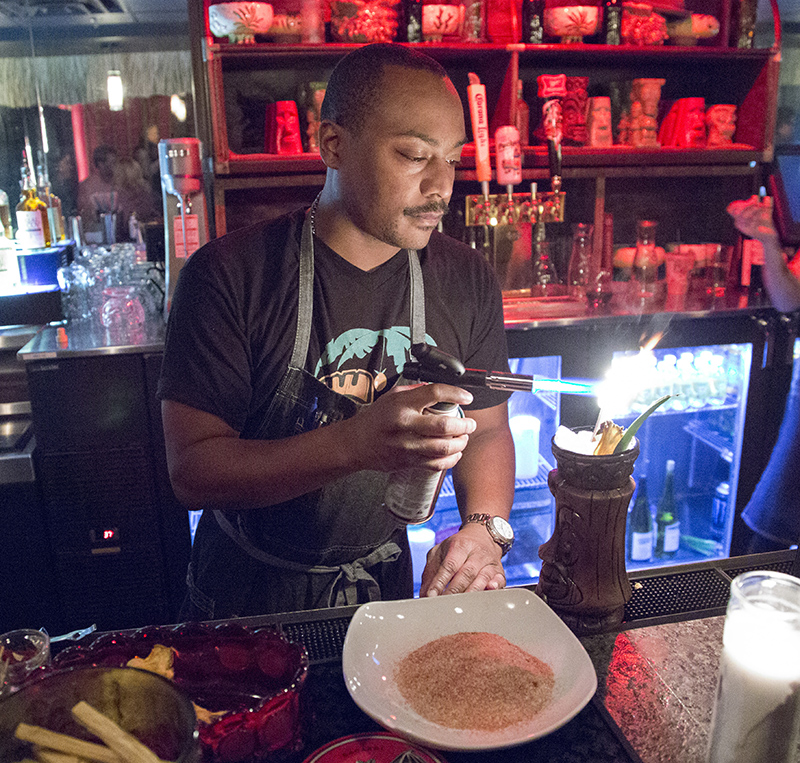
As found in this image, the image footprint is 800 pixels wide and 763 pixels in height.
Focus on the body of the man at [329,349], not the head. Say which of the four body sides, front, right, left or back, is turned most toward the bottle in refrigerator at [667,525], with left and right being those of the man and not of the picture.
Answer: left

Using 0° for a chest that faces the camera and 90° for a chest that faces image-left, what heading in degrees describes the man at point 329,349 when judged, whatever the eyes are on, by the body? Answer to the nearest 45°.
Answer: approximately 315°

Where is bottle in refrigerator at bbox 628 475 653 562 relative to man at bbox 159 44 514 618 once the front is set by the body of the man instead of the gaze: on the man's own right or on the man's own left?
on the man's own left

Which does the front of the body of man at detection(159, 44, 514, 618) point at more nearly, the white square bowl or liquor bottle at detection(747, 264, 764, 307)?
the white square bowl

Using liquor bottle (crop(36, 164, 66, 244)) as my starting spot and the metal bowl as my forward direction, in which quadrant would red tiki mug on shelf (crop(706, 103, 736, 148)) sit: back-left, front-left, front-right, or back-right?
front-left

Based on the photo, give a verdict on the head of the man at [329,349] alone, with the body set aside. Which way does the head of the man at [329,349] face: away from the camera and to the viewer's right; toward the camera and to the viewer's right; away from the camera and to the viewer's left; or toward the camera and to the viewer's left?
toward the camera and to the viewer's right

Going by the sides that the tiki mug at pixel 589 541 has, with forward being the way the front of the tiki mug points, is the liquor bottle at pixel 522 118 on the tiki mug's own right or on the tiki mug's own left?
on the tiki mug's own right
